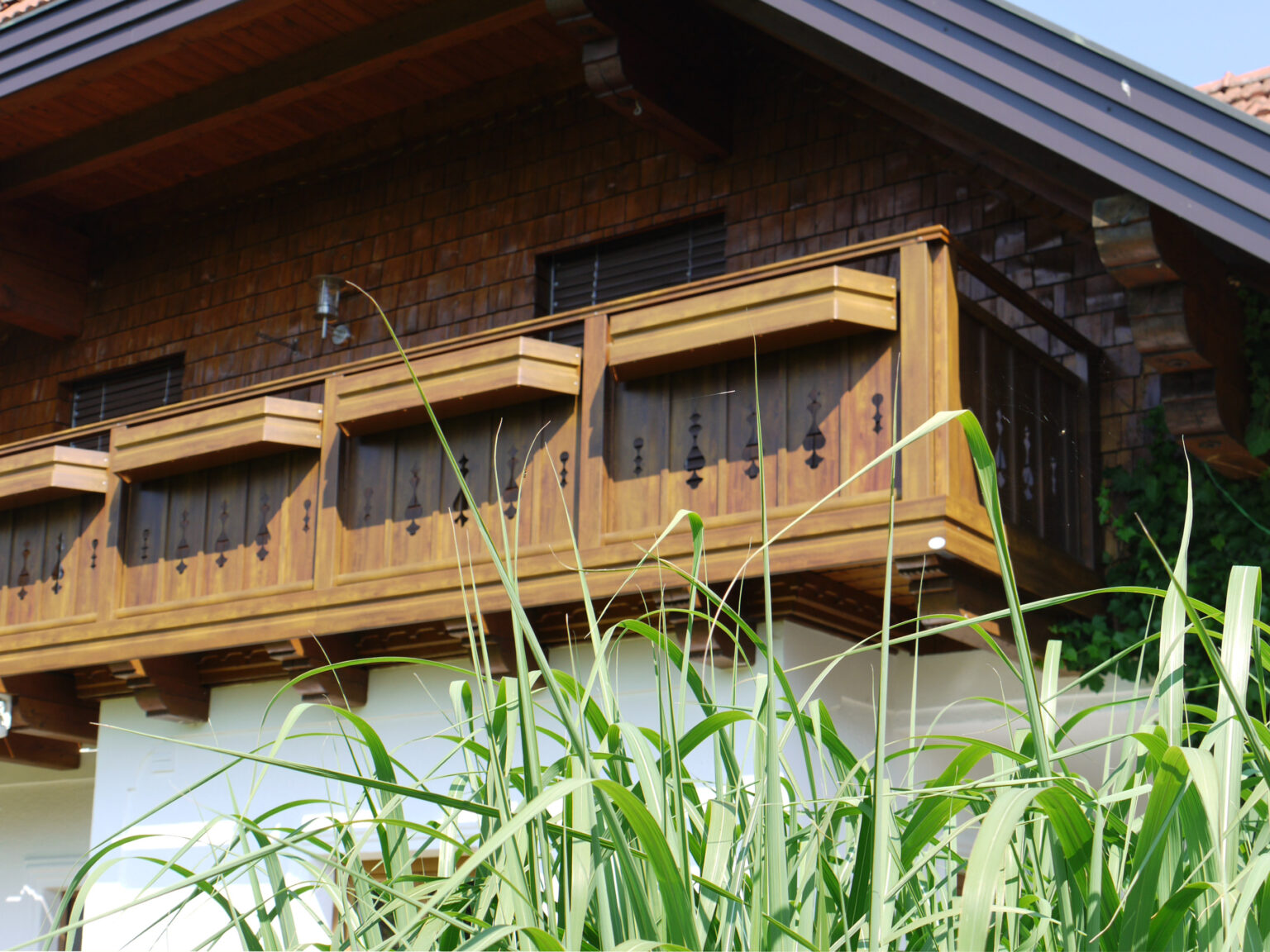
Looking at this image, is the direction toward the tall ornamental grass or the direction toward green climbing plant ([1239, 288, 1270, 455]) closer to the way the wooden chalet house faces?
the tall ornamental grass

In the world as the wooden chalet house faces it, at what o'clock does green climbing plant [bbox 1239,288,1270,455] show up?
The green climbing plant is roughly at 8 o'clock from the wooden chalet house.

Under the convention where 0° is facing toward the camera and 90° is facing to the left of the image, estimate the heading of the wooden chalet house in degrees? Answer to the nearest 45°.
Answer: approximately 45°

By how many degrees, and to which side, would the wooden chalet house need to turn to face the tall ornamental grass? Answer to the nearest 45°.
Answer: approximately 45° to its left

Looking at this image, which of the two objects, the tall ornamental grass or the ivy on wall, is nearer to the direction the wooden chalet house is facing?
the tall ornamental grass
